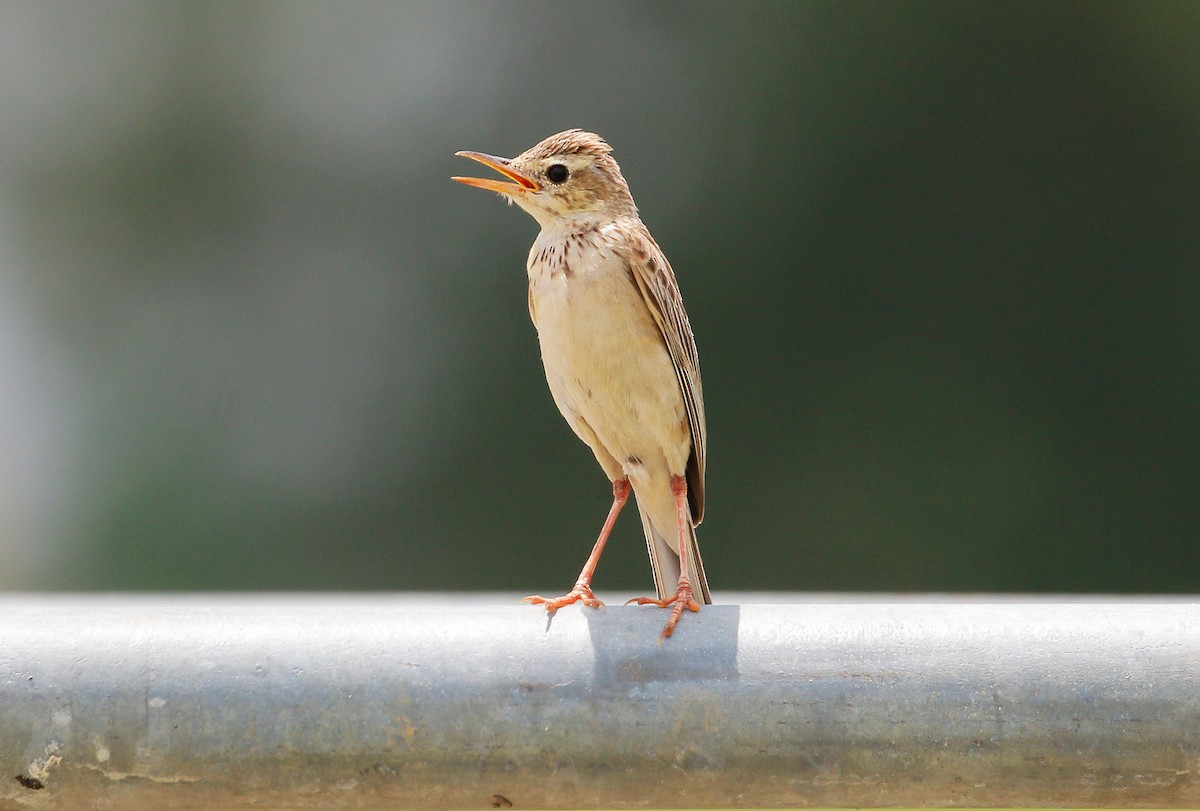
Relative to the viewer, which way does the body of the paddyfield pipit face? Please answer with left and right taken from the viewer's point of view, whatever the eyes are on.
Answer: facing the viewer and to the left of the viewer
